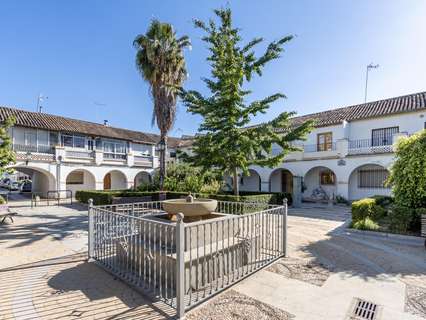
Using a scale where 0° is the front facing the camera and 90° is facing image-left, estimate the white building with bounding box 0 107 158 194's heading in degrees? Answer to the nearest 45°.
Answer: approximately 315°

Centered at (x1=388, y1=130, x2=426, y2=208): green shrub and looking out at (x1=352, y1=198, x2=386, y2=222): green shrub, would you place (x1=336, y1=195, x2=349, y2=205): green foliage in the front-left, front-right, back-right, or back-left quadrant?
front-right

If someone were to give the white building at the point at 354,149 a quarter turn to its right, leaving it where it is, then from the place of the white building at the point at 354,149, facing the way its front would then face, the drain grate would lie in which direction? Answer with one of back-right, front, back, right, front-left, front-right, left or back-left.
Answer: back-left

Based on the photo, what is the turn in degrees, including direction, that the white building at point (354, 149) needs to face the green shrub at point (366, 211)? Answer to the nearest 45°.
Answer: approximately 45° to its left

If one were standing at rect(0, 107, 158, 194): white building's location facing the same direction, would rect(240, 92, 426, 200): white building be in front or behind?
in front

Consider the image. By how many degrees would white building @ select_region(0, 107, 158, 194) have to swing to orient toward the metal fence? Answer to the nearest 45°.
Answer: approximately 45° to its right

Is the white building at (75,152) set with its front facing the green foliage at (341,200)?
yes

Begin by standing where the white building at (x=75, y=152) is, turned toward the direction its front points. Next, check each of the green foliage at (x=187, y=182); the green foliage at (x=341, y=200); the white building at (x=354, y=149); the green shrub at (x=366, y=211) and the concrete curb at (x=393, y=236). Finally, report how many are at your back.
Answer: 0

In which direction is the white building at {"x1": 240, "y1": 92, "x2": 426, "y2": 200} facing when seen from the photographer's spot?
facing the viewer and to the left of the viewer

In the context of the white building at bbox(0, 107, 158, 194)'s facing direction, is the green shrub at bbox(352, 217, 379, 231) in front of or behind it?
in front

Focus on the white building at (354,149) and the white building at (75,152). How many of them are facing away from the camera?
0
